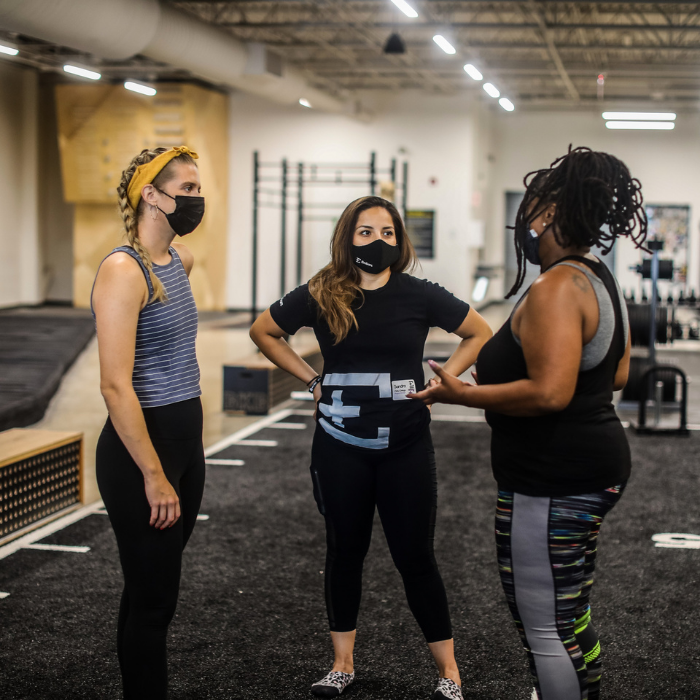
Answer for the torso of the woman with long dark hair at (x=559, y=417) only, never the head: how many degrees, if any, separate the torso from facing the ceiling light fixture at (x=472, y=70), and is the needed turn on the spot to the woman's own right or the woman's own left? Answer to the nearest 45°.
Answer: approximately 45° to the woman's own right

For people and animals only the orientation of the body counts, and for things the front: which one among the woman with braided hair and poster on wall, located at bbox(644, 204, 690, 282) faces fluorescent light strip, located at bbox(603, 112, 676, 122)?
the poster on wall

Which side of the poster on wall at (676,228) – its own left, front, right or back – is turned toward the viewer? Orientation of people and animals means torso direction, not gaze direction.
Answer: front

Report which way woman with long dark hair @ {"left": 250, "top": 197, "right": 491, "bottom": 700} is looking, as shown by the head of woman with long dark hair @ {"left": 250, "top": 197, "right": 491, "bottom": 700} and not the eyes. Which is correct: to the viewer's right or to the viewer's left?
to the viewer's right

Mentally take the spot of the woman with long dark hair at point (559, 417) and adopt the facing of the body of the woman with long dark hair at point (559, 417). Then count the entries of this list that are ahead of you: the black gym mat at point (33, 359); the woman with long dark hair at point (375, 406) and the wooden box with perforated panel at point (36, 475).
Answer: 3

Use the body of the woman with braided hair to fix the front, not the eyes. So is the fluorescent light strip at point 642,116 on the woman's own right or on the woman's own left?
on the woman's own left

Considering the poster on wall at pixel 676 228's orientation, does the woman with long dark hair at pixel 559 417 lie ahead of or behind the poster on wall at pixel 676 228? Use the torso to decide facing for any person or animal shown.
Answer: ahead

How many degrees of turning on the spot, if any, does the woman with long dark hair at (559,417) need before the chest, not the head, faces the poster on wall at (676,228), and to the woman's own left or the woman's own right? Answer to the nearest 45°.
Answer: approximately 45° to the woman's own right

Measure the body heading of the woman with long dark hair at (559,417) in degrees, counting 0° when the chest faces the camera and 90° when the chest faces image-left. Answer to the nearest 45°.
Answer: approximately 135°

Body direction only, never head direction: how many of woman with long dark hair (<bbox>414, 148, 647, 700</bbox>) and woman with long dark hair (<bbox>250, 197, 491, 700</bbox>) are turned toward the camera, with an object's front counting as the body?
1

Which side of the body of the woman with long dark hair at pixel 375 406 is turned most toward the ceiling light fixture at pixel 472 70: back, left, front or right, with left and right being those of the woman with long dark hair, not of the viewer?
back

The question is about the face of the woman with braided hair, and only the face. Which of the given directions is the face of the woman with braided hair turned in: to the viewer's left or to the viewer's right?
to the viewer's right

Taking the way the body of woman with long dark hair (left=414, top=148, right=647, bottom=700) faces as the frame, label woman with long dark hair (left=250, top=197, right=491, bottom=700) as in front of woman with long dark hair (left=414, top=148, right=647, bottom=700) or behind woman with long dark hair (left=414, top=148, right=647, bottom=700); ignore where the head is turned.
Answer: in front

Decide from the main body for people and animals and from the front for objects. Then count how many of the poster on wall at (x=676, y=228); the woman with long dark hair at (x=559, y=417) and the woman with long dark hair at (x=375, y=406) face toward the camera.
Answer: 2
